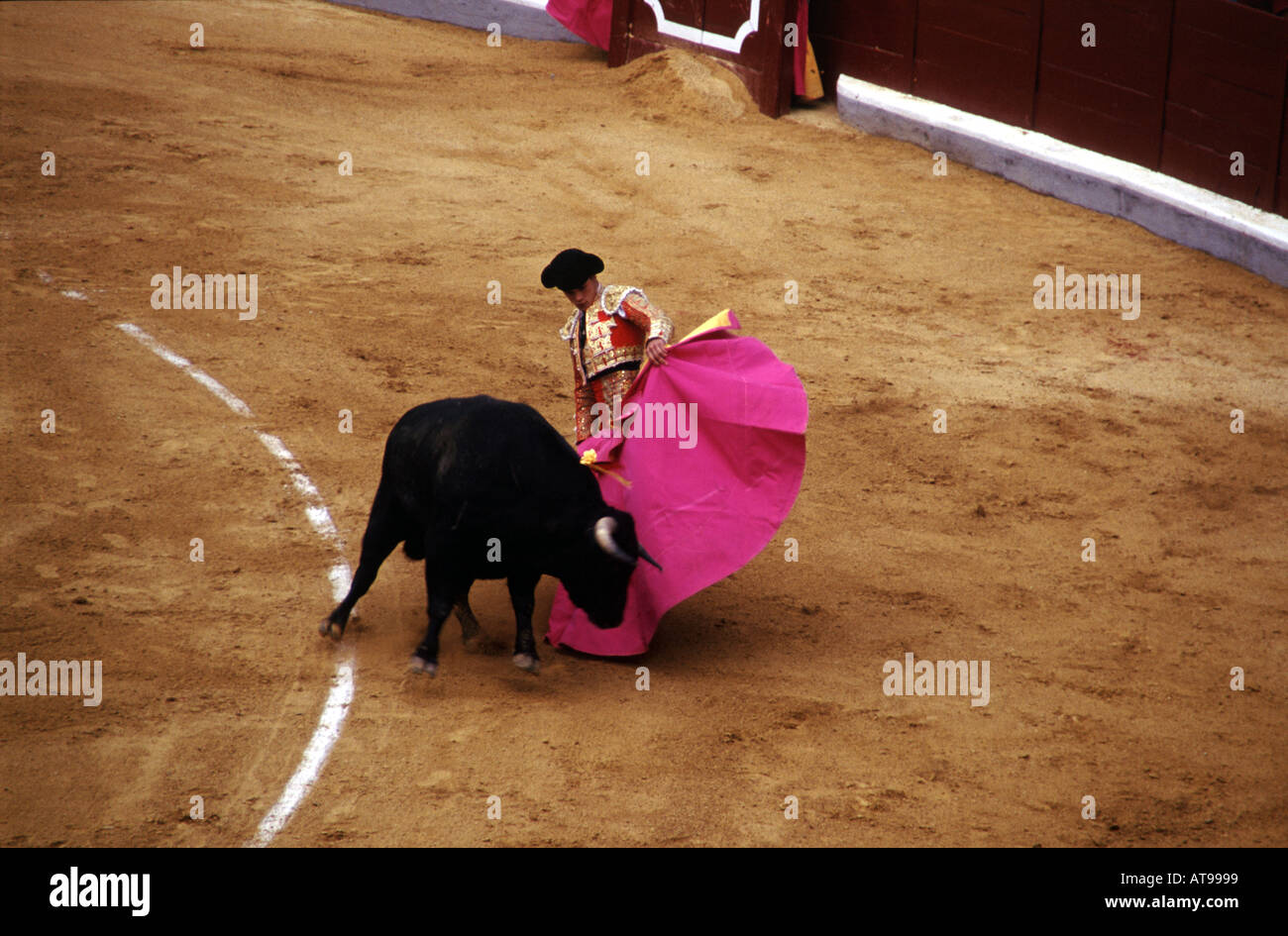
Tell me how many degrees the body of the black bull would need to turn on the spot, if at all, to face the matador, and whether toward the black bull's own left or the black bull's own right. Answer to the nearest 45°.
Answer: approximately 90° to the black bull's own left

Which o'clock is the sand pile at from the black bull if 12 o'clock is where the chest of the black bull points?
The sand pile is roughly at 8 o'clock from the black bull.

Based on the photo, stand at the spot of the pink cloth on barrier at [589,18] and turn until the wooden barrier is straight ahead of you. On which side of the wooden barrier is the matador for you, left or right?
right

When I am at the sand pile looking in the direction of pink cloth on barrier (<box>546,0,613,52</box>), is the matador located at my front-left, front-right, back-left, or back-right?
back-left

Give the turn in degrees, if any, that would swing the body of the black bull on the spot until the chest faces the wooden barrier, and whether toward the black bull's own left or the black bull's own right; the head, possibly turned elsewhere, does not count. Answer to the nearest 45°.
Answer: approximately 90° to the black bull's own left

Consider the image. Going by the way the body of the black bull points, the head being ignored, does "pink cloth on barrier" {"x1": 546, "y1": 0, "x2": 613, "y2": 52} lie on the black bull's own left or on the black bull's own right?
on the black bull's own left

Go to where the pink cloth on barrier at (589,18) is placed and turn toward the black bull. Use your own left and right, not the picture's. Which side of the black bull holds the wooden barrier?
left

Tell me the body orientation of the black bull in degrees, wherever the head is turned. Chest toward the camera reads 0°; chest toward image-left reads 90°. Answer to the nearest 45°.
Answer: approximately 315°
